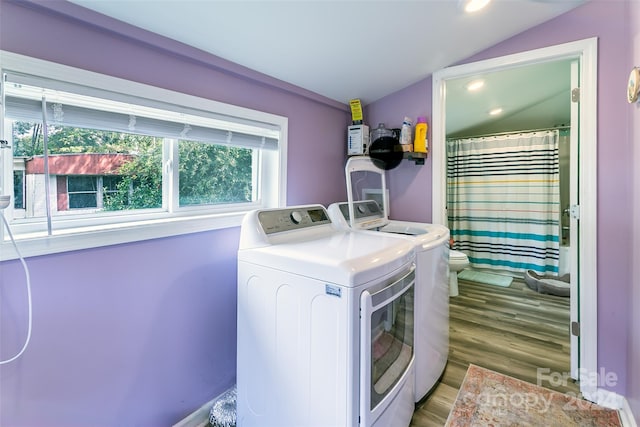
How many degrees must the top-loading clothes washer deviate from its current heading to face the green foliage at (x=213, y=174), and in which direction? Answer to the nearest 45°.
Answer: approximately 135° to its right

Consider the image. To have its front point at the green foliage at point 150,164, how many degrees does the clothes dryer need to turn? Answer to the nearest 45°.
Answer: approximately 135° to its right

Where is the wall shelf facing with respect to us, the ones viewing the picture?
facing the viewer and to the left of the viewer

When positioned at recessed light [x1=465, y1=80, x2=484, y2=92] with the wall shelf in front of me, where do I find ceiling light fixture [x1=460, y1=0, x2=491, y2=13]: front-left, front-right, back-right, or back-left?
front-left

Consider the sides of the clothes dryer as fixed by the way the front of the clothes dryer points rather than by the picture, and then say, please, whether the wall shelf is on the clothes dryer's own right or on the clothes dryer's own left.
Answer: on the clothes dryer's own left

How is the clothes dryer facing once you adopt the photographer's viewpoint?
facing the viewer and to the right of the viewer

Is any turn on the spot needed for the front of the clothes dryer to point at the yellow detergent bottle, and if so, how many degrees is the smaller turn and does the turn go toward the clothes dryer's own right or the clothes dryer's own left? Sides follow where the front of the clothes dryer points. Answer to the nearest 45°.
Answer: approximately 90° to the clothes dryer's own left

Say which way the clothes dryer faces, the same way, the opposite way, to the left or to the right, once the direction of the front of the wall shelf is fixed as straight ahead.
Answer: to the left

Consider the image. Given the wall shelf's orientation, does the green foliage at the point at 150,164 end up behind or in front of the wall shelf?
behind

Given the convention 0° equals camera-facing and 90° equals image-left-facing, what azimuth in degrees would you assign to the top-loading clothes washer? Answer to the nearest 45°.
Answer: approximately 315°

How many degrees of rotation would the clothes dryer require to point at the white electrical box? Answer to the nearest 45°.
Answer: approximately 135° to its left

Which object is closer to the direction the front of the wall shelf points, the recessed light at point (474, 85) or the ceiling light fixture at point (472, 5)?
the ceiling light fixture

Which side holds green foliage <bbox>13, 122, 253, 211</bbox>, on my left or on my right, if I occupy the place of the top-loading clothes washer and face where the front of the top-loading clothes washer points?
on my right
